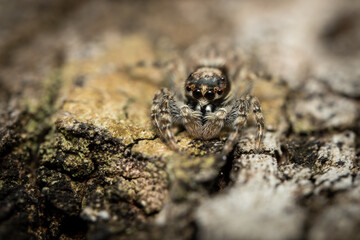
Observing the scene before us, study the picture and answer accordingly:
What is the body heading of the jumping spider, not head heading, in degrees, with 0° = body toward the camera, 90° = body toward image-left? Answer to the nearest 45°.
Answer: approximately 0°
